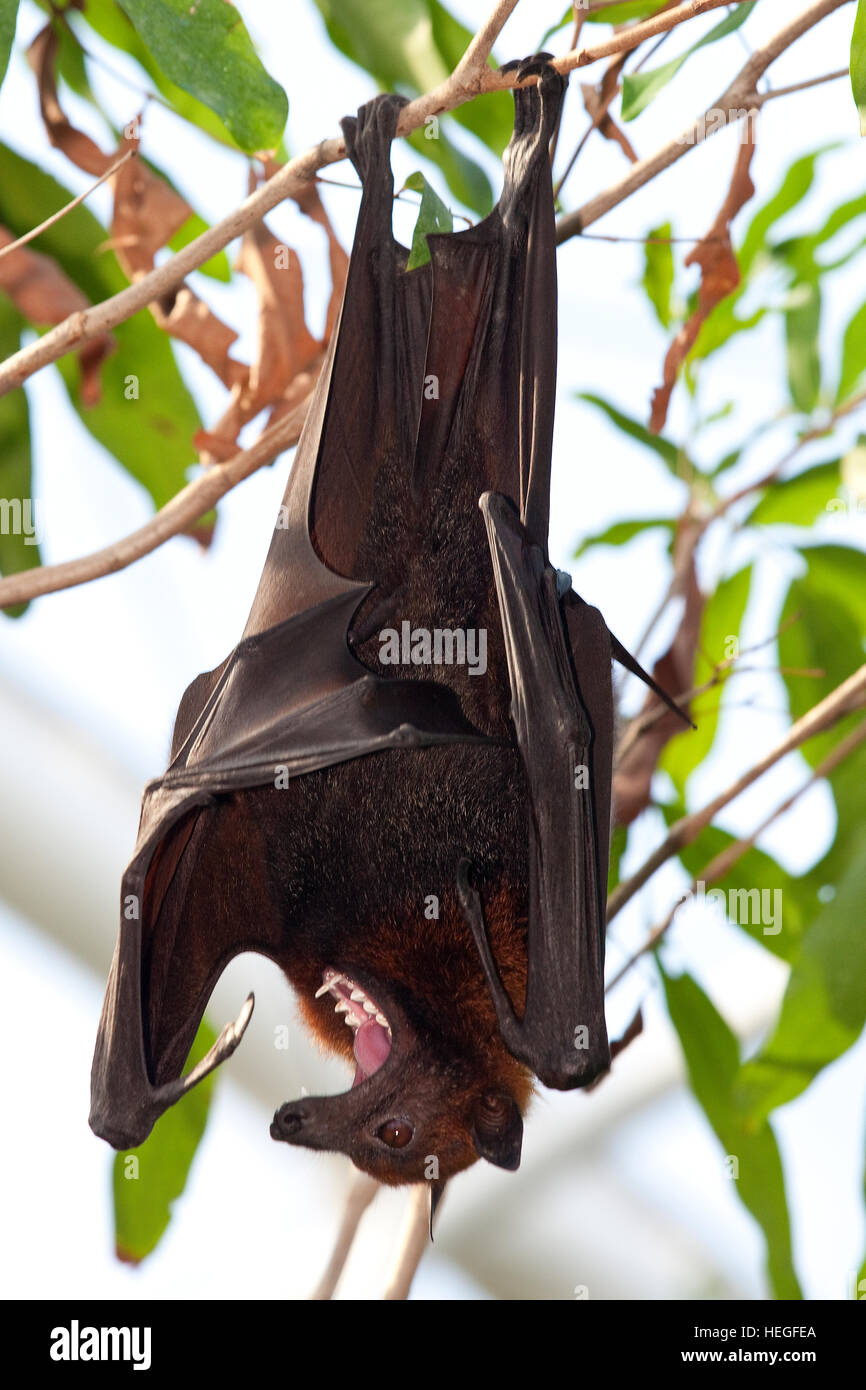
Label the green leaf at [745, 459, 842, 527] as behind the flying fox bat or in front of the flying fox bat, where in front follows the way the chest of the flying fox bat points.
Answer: behind

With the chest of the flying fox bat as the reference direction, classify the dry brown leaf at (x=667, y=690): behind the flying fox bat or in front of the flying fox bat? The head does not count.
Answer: behind

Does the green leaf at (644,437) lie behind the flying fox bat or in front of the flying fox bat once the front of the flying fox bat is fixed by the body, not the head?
behind

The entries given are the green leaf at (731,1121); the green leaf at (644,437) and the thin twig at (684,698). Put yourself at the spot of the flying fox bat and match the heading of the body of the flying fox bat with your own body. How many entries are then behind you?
3

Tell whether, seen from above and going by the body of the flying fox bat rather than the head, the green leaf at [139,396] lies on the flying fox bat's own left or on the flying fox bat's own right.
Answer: on the flying fox bat's own right

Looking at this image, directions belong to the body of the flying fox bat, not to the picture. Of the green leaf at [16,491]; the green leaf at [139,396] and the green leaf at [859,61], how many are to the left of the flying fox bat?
1

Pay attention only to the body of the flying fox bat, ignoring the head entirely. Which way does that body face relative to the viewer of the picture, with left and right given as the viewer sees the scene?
facing the viewer and to the left of the viewer
